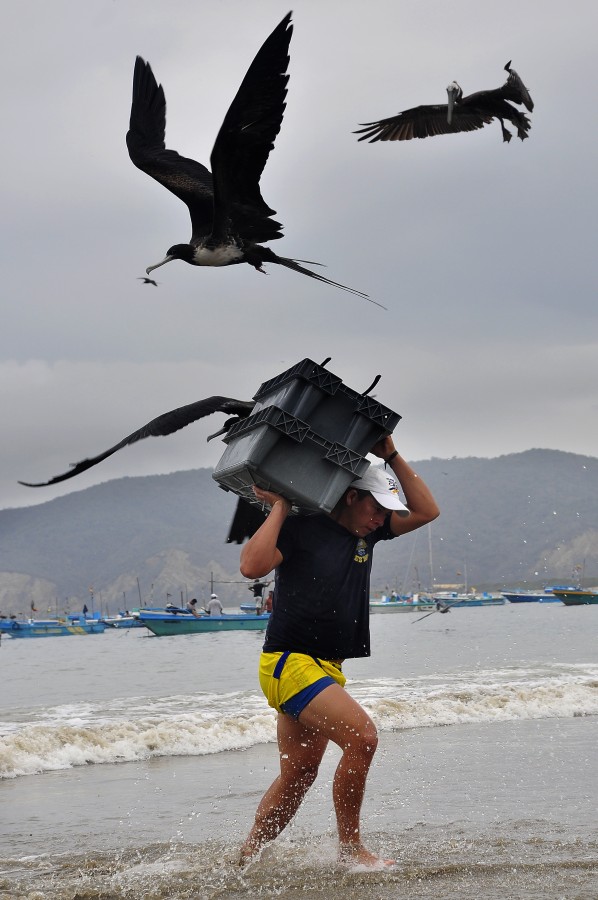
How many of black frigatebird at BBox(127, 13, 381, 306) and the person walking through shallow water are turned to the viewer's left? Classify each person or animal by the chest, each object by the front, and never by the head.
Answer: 1

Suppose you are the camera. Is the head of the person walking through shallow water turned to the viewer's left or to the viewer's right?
to the viewer's right

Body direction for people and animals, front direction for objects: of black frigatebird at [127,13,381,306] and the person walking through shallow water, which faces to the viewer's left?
the black frigatebird

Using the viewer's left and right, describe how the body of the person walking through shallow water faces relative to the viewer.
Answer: facing the viewer and to the right of the viewer

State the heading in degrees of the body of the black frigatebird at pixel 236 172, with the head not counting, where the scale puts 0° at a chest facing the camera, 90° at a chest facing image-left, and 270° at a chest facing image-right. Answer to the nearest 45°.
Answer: approximately 90°
